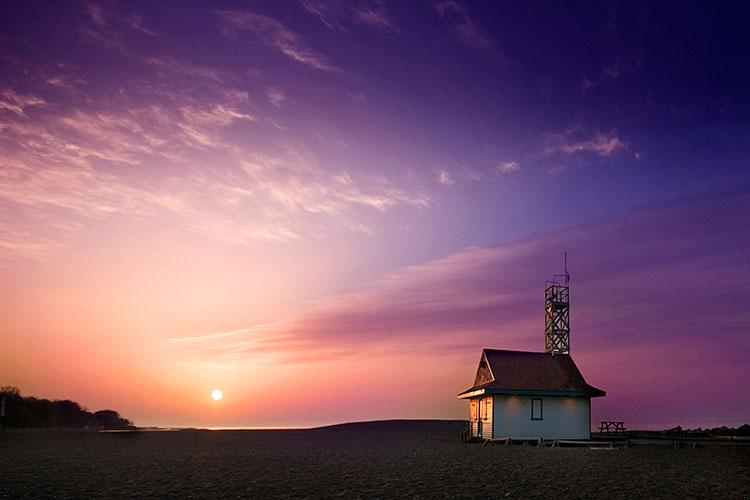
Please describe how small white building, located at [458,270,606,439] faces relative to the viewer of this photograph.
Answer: facing to the left of the viewer
